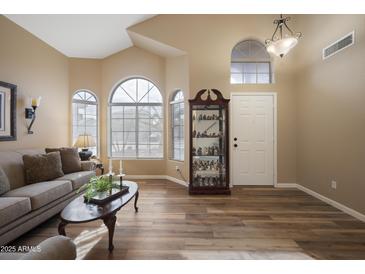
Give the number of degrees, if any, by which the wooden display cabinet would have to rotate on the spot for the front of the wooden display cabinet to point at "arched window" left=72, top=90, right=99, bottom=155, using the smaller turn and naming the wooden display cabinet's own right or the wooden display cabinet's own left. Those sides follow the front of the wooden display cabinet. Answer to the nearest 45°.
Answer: approximately 90° to the wooden display cabinet's own right

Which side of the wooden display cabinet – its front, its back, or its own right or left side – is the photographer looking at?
front

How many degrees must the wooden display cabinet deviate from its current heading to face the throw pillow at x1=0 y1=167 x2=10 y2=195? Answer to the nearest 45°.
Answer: approximately 45° to its right

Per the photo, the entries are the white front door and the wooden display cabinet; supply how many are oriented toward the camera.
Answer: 2

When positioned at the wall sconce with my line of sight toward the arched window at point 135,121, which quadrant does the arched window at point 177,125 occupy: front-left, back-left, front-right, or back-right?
front-right

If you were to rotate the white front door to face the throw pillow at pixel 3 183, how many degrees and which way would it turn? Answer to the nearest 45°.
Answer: approximately 45° to its right

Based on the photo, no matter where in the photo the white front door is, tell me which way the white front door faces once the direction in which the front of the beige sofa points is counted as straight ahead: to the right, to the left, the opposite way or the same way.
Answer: to the right

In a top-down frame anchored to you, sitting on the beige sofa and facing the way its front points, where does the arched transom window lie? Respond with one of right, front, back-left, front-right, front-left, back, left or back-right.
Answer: front-left

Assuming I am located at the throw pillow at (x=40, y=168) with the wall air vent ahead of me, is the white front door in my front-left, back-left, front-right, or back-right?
front-left

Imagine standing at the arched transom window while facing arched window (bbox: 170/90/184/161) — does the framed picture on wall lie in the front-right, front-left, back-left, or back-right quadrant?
front-left

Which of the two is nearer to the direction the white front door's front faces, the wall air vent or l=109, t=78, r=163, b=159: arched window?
the wall air vent

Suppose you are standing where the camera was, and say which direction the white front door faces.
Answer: facing the viewer

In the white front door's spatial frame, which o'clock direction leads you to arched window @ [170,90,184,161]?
The arched window is roughly at 3 o'clock from the white front door.

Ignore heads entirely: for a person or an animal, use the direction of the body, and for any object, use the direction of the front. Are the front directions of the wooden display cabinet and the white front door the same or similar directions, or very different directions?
same or similar directions

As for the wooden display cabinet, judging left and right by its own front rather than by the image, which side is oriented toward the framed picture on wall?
right

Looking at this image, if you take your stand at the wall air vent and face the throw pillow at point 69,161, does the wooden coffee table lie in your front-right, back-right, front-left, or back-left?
front-left

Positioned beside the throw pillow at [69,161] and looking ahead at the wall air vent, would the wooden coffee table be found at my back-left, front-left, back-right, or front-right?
front-right

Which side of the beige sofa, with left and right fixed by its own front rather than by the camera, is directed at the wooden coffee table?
front
